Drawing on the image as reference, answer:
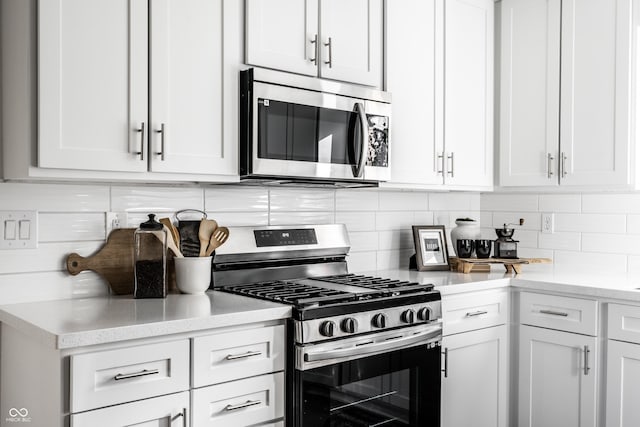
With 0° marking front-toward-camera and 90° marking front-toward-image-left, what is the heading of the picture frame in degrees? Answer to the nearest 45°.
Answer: approximately 315°

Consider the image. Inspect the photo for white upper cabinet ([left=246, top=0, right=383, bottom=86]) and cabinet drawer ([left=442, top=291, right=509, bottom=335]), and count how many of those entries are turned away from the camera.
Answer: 0

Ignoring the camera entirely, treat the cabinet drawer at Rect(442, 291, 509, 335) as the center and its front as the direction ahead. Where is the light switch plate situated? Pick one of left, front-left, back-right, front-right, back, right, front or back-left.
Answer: right

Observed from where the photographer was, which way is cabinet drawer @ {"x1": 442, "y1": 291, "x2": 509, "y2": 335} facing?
facing the viewer and to the right of the viewer

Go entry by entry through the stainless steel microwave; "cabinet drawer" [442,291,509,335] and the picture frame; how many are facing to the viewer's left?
0

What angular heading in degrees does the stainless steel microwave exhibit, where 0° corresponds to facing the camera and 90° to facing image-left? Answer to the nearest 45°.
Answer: approximately 315°

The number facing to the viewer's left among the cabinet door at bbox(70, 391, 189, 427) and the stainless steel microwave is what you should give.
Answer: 0

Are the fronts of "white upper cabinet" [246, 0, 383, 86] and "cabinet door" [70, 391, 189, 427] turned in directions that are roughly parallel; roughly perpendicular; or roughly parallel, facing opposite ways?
roughly parallel

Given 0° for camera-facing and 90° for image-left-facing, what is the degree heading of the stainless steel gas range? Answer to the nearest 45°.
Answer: approximately 315°
